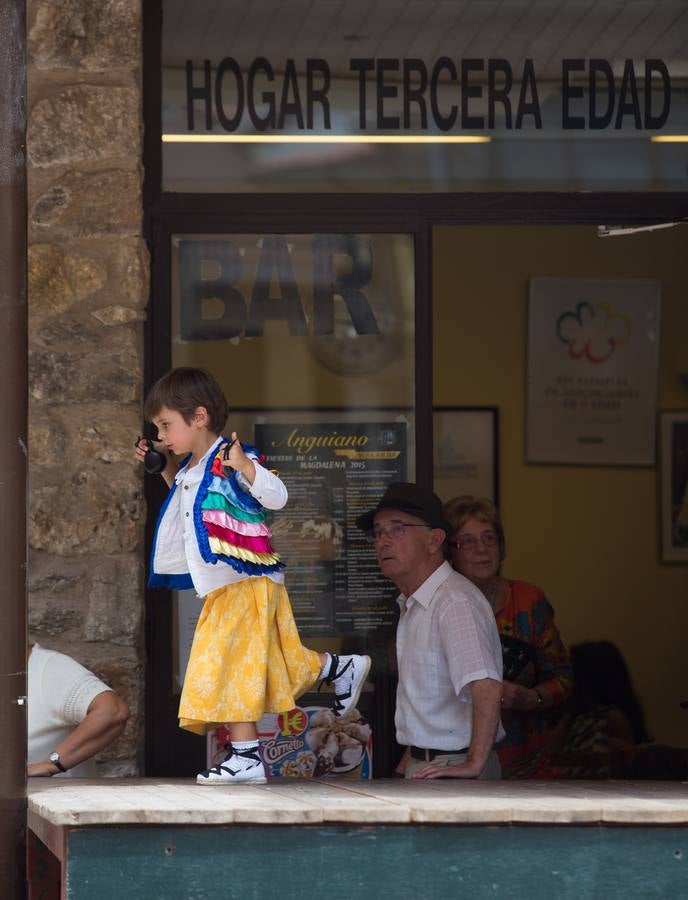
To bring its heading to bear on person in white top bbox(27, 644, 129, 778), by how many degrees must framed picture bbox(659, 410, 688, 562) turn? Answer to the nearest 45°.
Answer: approximately 45° to its right

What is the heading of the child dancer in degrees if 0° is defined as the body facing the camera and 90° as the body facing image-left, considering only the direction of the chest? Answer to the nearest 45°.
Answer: approximately 45°

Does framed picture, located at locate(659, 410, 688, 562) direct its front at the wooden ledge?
yes

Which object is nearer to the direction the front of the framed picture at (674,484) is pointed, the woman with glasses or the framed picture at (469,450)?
the woman with glasses

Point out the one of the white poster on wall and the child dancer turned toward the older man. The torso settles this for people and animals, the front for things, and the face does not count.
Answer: the white poster on wall

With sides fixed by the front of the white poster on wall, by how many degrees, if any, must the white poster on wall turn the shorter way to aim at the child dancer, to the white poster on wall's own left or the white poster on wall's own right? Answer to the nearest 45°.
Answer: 0° — it already faces them

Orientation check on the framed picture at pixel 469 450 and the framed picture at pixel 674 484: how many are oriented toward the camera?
2

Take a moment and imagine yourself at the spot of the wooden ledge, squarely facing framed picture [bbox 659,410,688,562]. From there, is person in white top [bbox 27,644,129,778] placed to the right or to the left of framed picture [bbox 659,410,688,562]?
left

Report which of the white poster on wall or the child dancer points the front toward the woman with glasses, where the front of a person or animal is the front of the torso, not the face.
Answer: the white poster on wall

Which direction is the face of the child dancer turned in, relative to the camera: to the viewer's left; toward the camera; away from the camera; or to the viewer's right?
to the viewer's left

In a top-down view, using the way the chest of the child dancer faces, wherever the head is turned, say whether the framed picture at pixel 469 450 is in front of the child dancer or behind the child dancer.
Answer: behind

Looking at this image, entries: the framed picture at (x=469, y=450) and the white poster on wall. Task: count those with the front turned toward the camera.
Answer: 2
